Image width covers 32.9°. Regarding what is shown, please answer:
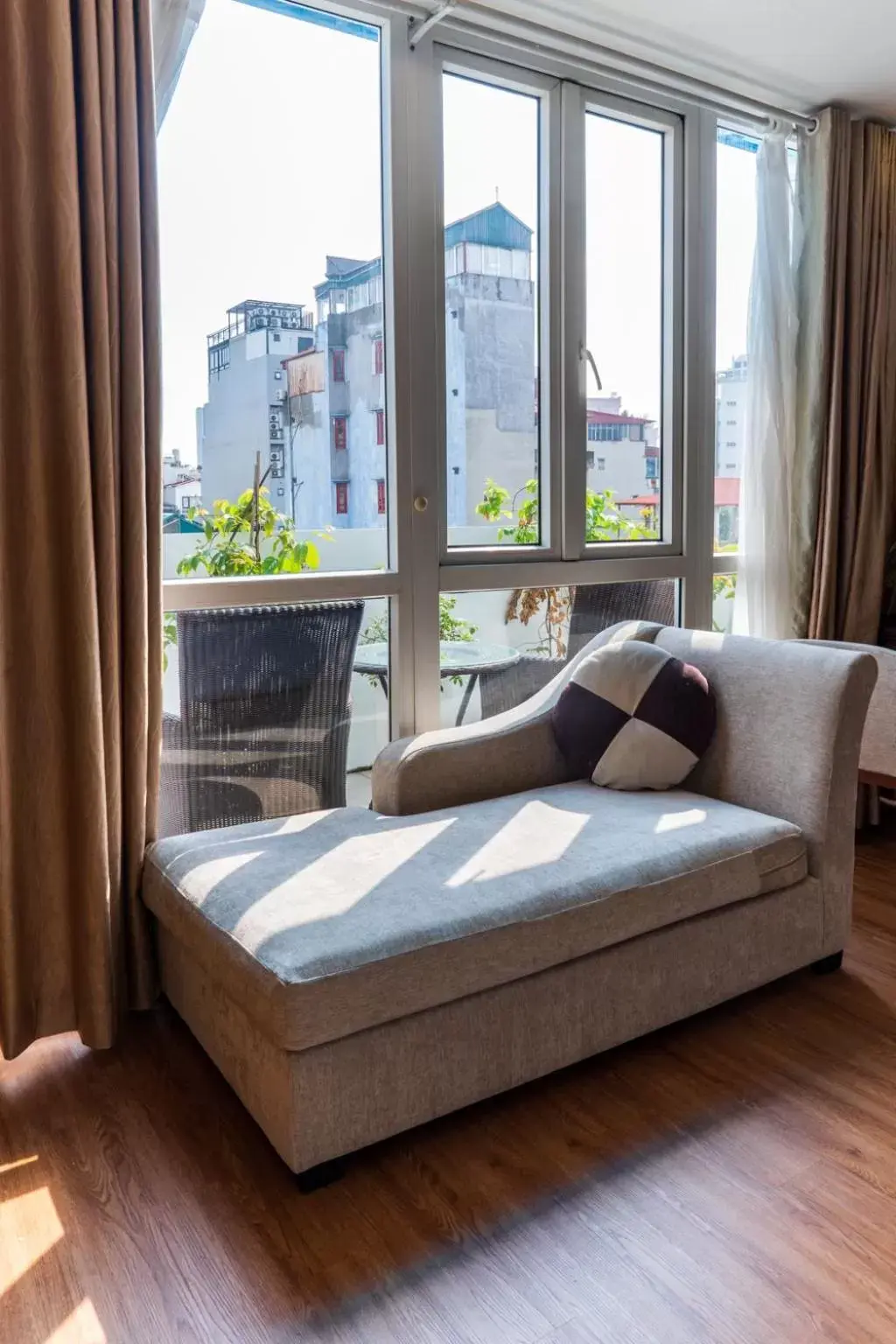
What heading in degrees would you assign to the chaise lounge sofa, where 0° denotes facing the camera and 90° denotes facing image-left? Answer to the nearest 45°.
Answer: approximately 45°

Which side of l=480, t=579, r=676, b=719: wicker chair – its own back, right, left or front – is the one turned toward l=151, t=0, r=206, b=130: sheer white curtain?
front

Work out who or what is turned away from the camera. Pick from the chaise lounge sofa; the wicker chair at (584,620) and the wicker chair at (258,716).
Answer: the wicker chair at (258,716)

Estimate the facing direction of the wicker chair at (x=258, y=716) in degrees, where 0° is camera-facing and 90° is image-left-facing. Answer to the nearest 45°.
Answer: approximately 180°

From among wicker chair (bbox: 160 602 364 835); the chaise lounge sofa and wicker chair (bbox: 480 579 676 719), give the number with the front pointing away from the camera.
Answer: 1

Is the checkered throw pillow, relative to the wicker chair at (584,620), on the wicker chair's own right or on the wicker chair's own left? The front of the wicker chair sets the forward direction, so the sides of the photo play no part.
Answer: on the wicker chair's own left

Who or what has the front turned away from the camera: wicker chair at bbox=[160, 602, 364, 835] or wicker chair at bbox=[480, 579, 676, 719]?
wicker chair at bbox=[160, 602, 364, 835]

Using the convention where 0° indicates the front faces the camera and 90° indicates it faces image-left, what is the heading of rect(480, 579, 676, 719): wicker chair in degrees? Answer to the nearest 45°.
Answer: approximately 45°

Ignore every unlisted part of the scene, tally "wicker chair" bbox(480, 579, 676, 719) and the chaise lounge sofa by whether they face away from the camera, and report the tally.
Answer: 0
